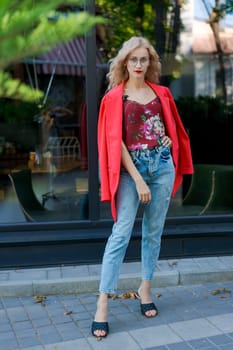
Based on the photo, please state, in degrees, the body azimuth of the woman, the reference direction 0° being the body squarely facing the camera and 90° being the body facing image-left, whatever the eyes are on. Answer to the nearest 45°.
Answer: approximately 0°
